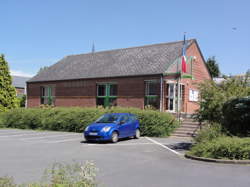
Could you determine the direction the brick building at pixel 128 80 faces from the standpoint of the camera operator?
facing the viewer and to the right of the viewer

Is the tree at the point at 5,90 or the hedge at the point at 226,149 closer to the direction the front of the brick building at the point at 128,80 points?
the hedge

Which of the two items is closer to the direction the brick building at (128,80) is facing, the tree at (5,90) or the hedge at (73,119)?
the hedge

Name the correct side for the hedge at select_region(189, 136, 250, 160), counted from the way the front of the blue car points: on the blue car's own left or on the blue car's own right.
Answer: on the blue car's own left

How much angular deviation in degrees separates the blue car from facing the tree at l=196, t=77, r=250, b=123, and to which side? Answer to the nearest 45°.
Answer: approximately 135° to its left

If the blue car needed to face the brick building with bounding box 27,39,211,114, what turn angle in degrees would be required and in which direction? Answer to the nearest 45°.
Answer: approximately 135° to its right

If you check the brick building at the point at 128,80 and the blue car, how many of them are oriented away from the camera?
0

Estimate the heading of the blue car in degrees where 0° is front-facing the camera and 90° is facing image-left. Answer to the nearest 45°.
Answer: approximately 45°

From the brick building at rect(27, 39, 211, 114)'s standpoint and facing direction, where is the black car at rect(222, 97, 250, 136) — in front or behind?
in front
